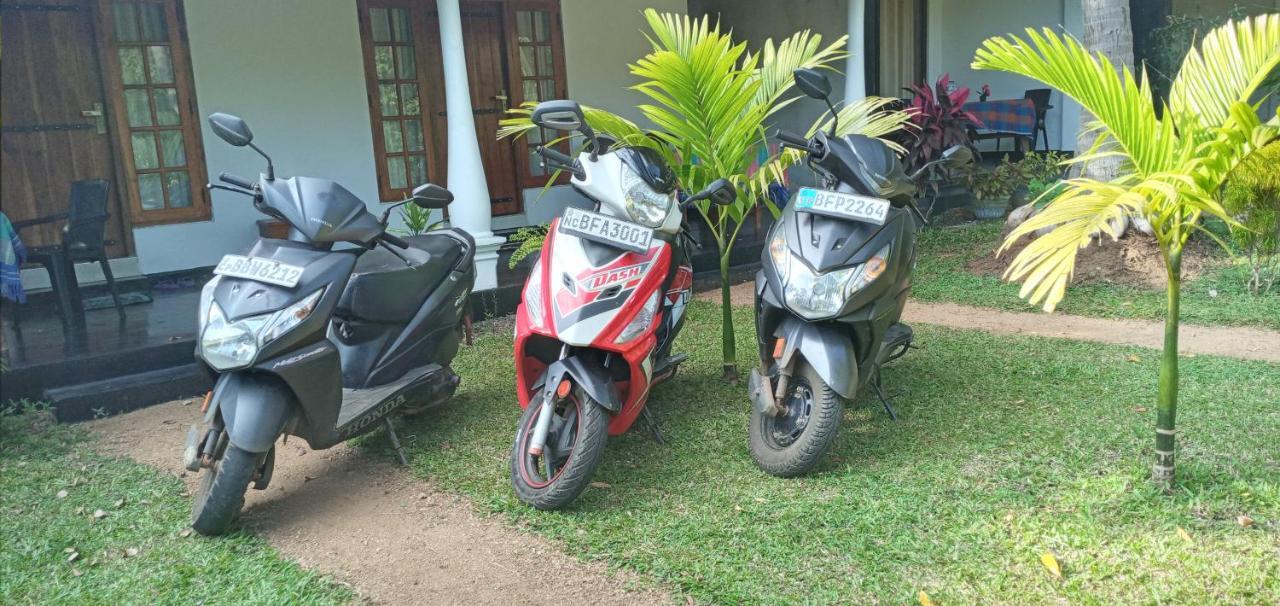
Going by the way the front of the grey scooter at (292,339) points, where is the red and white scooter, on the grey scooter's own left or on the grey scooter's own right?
on the grey scooter's own left

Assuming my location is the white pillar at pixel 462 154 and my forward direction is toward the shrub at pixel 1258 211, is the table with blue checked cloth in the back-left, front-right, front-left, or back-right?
front-left

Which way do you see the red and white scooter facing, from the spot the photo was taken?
facing the viewer and to the left of the viewer

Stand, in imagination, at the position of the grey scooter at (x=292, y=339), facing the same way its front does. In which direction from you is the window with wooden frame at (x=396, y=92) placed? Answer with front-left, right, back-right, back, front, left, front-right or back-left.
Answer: back-right

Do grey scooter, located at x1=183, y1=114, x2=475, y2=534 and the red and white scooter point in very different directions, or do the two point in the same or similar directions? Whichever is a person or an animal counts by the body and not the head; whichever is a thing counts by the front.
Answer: same or similar directions

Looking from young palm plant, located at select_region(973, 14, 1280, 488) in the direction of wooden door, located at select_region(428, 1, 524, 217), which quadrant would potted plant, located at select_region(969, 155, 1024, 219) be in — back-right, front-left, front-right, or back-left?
front-right

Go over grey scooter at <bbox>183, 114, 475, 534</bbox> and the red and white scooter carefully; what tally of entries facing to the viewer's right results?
0

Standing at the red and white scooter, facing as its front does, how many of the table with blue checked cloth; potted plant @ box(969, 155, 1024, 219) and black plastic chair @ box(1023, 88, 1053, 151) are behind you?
3

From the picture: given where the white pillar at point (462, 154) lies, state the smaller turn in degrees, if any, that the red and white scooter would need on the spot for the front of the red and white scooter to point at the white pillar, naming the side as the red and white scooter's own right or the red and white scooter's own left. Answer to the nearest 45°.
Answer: approximately 135° to the red and white scooter's own right

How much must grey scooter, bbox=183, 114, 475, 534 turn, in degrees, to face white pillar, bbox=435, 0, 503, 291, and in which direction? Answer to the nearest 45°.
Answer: approximately 135° to its right
